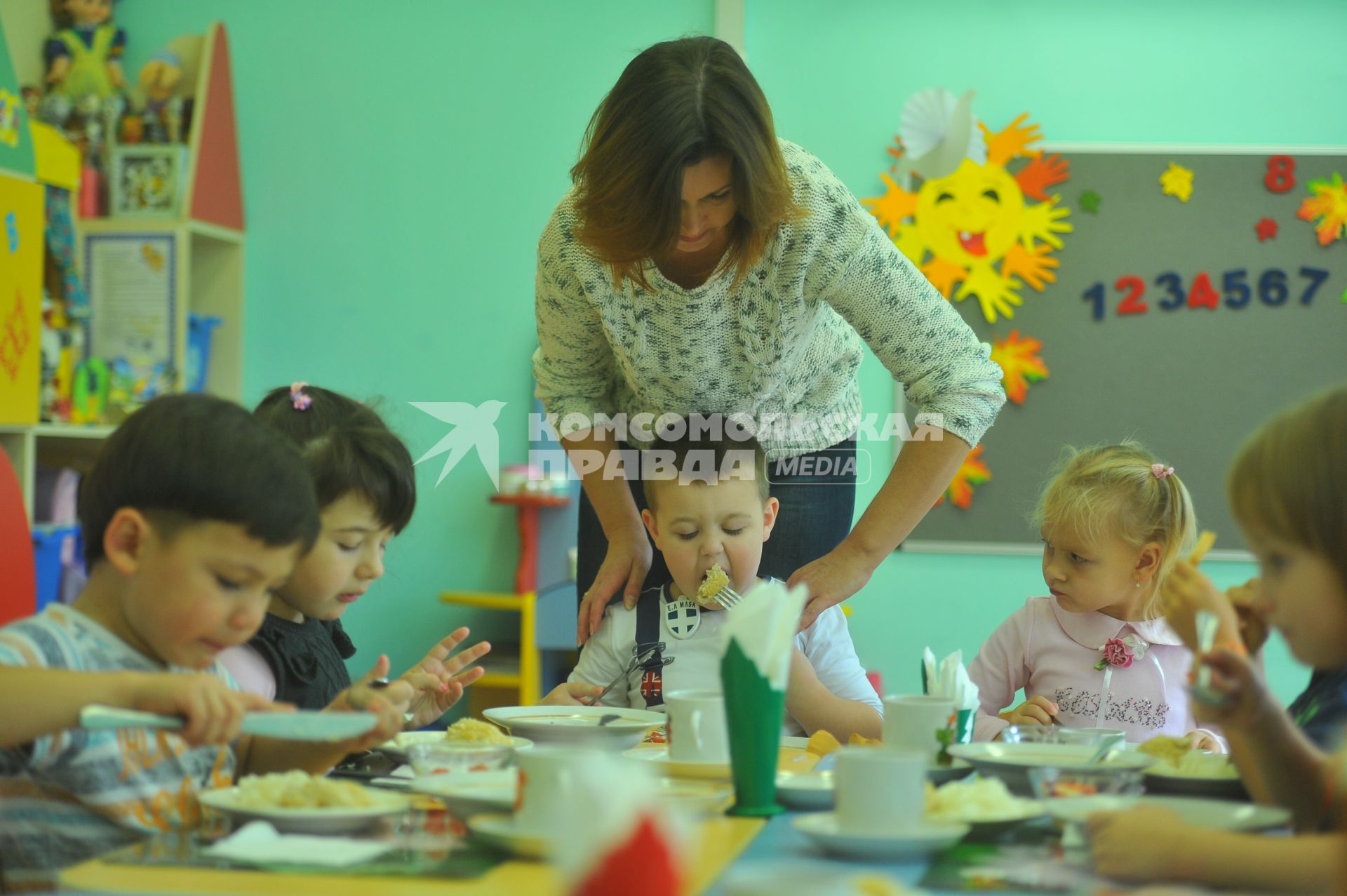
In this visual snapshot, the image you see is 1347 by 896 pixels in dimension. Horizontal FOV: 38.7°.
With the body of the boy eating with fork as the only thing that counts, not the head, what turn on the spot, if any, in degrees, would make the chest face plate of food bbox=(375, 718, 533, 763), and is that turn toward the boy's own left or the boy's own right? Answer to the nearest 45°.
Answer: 0° — they already face it

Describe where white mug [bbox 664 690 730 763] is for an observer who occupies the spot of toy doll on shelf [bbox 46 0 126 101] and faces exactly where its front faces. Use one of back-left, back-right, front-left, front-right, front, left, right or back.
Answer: front

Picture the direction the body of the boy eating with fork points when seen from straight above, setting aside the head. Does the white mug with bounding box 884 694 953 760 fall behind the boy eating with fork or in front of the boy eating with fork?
in front

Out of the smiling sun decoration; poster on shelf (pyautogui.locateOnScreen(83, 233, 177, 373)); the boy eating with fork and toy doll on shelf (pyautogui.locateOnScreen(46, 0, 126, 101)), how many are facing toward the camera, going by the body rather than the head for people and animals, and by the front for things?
4

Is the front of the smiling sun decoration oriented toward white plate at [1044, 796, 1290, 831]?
yes

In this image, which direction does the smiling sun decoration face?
toward the camera

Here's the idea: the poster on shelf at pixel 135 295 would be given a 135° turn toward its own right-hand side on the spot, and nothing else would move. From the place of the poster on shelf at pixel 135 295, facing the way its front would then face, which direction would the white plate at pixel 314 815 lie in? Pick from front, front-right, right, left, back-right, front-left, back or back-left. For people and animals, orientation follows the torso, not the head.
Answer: back-left

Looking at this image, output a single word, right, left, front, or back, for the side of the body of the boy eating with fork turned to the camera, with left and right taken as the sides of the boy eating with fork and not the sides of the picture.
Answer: front

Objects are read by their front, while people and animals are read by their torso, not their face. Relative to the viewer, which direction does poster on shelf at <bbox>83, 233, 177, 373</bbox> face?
toward the camera

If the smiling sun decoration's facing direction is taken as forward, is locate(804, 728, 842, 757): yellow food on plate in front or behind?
in front

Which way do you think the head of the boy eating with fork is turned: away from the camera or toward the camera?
toward the camera

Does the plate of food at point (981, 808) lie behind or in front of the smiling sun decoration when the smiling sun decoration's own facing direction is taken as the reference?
in front

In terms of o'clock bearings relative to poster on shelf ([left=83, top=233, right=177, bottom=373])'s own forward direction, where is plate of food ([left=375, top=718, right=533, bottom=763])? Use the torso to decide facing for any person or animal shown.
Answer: The plate of food is roughly at 12 o'clock from the poster on shelf.

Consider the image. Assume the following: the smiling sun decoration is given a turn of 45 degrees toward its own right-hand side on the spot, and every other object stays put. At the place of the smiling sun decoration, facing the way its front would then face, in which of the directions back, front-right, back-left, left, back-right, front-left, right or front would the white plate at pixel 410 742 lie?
front-left

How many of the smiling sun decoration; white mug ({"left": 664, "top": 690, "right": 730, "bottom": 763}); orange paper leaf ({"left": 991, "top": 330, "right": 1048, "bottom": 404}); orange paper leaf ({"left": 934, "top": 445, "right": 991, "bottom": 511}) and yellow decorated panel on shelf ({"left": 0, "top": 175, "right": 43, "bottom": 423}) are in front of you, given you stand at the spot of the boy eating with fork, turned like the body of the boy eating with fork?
1
